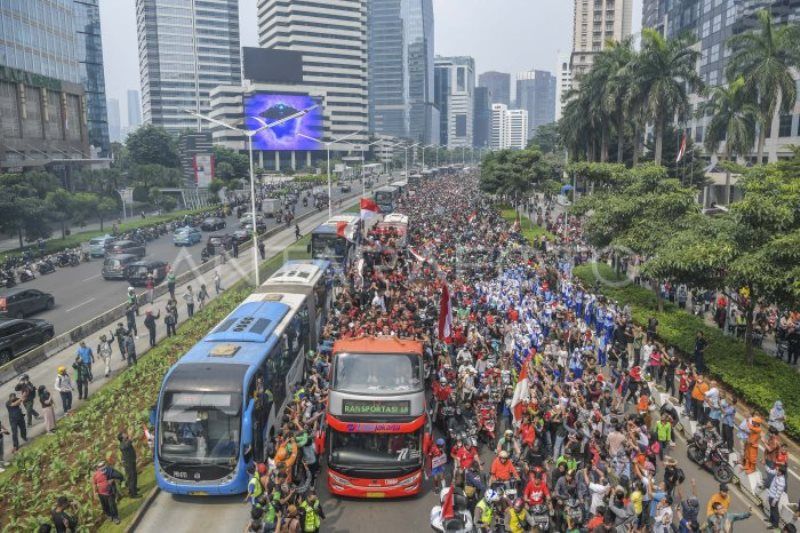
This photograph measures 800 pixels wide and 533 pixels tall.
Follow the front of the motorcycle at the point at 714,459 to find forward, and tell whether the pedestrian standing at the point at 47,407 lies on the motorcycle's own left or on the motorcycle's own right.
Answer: on the motorcycle's own right

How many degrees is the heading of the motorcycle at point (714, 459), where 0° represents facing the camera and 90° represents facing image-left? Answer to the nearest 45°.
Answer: approximately 315°

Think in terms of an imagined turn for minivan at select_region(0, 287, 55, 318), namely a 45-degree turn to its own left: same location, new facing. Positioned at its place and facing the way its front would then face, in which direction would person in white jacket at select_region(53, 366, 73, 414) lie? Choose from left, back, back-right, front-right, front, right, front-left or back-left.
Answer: back

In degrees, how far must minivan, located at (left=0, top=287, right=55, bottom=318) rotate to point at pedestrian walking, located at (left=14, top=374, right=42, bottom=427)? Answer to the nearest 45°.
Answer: approximately 135° to its right

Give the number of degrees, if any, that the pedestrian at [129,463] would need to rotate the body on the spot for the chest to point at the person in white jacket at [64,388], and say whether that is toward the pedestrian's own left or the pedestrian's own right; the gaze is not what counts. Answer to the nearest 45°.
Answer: approximately 90° to the pedestrian's own left

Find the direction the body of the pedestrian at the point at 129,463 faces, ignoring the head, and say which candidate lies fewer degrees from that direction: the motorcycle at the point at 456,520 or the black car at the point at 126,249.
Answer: the motorcycle

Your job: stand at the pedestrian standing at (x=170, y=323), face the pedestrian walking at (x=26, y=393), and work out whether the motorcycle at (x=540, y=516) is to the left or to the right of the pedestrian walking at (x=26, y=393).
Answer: left

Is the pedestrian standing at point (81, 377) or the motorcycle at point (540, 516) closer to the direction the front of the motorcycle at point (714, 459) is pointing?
the motorcycle

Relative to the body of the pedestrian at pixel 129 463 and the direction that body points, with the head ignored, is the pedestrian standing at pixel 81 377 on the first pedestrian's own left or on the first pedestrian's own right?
on the first pedestrian's own left

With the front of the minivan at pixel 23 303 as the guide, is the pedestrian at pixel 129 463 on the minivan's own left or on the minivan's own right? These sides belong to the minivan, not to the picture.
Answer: on the minivan's own right

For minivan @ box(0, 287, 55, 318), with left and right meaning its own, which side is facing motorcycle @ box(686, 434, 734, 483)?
right

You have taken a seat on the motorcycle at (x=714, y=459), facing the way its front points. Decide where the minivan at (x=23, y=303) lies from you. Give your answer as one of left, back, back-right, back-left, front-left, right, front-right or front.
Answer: back-right

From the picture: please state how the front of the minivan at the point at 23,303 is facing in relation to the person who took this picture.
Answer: facing away from the viewer and to the right of the viewer
